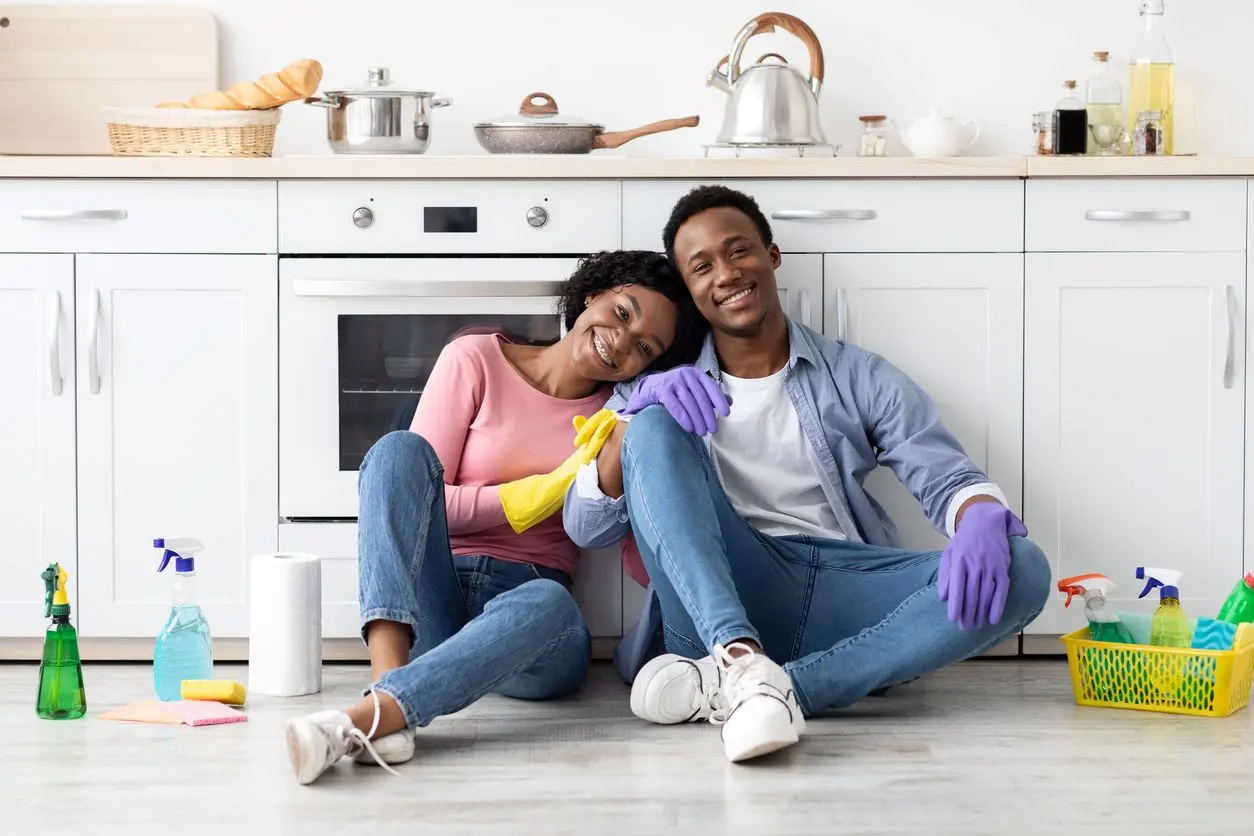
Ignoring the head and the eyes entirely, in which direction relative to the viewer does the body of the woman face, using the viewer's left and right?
facing the viewer

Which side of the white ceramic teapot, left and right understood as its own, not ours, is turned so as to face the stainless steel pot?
front

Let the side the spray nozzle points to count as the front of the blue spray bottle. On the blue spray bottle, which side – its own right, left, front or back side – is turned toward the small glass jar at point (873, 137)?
back

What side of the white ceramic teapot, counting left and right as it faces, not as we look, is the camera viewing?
left

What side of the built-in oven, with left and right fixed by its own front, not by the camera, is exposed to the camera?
front

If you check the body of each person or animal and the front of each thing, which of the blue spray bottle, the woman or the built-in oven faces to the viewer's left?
the blue spray bottle

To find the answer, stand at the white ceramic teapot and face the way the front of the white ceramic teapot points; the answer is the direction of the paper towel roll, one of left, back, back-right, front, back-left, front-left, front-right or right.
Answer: front-left

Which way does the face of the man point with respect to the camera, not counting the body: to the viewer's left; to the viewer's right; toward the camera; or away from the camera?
toward the camera

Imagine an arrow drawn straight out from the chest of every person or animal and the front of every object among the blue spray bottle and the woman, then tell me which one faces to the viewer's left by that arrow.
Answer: the blue spray bottle

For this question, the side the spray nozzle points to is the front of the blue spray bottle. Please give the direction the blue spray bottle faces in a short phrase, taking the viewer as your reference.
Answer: facing to the left of the viewer

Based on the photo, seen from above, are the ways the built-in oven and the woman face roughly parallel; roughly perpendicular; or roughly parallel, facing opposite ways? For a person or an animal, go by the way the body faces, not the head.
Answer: roughly parallel

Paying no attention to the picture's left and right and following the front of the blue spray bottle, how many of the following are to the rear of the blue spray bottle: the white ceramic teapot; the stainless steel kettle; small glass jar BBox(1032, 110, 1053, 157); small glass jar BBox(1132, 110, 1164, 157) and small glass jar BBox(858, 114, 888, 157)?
5

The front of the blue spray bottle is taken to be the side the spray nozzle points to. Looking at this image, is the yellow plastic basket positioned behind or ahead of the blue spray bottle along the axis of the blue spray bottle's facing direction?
behind

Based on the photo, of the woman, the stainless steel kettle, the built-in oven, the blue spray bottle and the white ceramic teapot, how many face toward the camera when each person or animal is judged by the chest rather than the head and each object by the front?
2

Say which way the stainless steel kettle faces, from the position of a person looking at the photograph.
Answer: facing to the left of the viewer

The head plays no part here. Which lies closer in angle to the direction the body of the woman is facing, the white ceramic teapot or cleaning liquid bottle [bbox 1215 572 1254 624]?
the cleaning liquid bottle

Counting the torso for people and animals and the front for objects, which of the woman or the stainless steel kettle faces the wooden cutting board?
the stainless steel kettle

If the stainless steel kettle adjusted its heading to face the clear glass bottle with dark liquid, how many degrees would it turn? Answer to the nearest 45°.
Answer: approximately 180°
